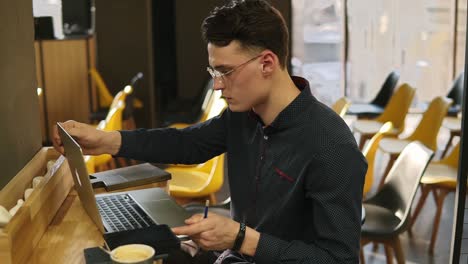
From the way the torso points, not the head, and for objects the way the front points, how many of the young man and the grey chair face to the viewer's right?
0

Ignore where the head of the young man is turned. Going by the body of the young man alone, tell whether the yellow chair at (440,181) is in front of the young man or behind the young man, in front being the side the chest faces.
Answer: behind

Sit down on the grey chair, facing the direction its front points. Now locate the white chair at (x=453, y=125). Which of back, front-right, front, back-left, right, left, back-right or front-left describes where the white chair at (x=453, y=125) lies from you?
back-right

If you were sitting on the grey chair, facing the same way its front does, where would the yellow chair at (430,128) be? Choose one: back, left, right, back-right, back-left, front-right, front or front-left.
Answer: back-right

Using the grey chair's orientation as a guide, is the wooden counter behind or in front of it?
in front

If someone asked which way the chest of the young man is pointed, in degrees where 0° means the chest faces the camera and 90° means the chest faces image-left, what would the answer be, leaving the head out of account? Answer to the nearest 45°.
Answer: approximately 45°

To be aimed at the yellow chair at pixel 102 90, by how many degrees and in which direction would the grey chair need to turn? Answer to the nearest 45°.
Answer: approximately 90° to its right

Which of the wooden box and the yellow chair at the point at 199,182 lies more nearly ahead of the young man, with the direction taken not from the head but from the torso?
the wooden box

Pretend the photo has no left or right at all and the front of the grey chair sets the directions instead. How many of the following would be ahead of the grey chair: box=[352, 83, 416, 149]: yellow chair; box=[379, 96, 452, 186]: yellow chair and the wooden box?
1

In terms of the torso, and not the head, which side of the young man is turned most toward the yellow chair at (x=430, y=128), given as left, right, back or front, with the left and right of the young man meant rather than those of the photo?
back

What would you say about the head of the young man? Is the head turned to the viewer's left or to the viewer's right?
to the viewer's left
